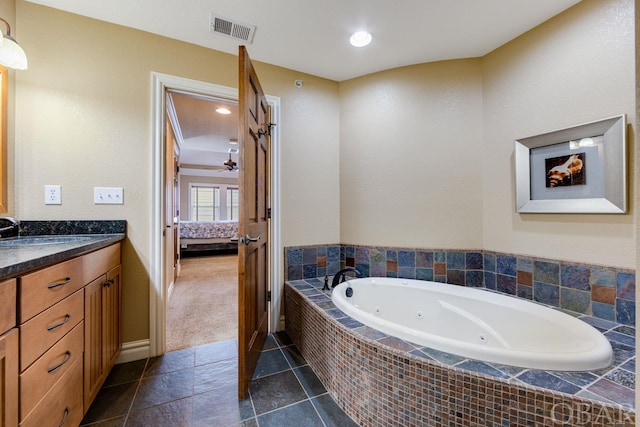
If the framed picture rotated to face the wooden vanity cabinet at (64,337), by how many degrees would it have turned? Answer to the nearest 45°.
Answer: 0° — it already faces it

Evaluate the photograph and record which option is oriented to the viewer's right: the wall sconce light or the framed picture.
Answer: the wall sconce light

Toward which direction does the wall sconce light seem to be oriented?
to the viewer's right

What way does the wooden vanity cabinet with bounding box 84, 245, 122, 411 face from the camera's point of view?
to the viewer's right

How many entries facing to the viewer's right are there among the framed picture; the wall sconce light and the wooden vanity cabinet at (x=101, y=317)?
2
